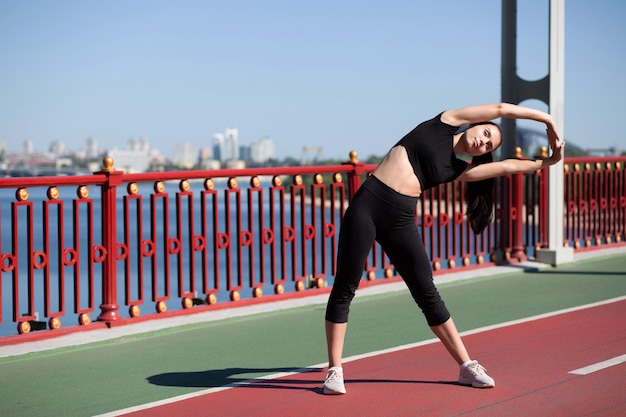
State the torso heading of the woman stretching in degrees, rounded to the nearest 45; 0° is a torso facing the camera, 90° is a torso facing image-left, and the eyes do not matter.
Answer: approximately 0°
